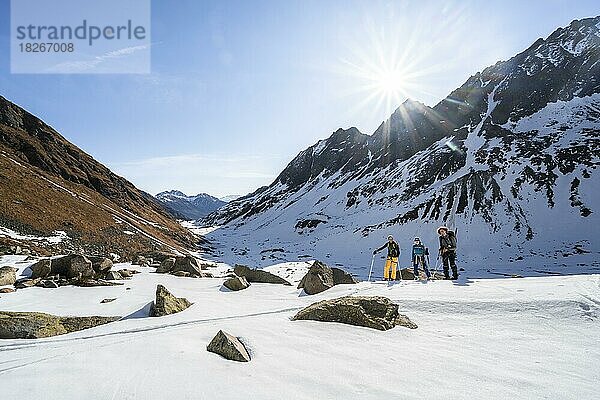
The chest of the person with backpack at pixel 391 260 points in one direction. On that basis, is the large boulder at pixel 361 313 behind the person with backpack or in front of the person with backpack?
in front
